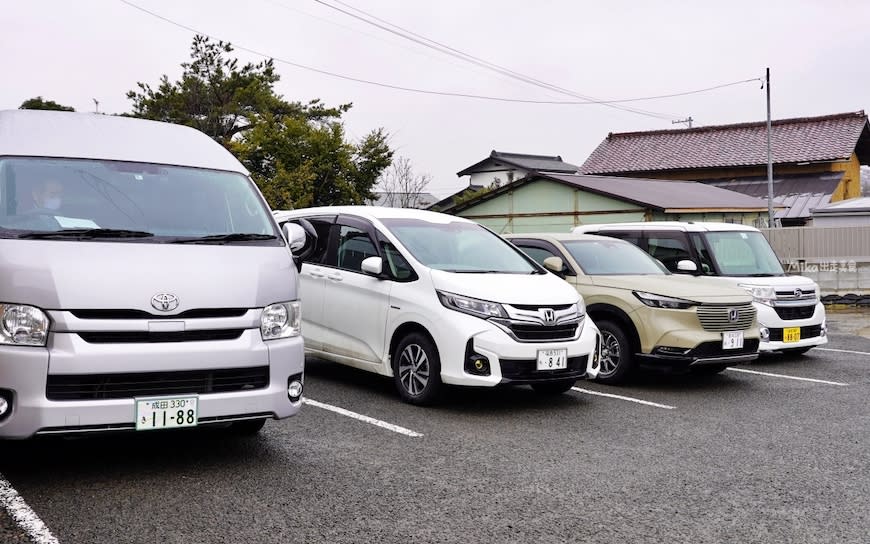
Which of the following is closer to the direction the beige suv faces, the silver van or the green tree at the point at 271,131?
the silver van

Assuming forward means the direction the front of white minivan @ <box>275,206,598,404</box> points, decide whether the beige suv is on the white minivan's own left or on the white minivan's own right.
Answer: on the white minivan's own left

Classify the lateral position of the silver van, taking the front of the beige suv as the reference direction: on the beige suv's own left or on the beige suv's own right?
on the beige suv's own right

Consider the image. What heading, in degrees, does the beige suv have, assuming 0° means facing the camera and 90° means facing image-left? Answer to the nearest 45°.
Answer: approximately 315°

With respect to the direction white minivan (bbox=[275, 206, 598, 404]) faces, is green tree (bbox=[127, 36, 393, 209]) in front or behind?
behind

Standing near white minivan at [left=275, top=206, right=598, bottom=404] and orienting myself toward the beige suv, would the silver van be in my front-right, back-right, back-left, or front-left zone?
back-right

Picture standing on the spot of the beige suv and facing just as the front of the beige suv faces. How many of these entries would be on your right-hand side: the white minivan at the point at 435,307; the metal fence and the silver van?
2
